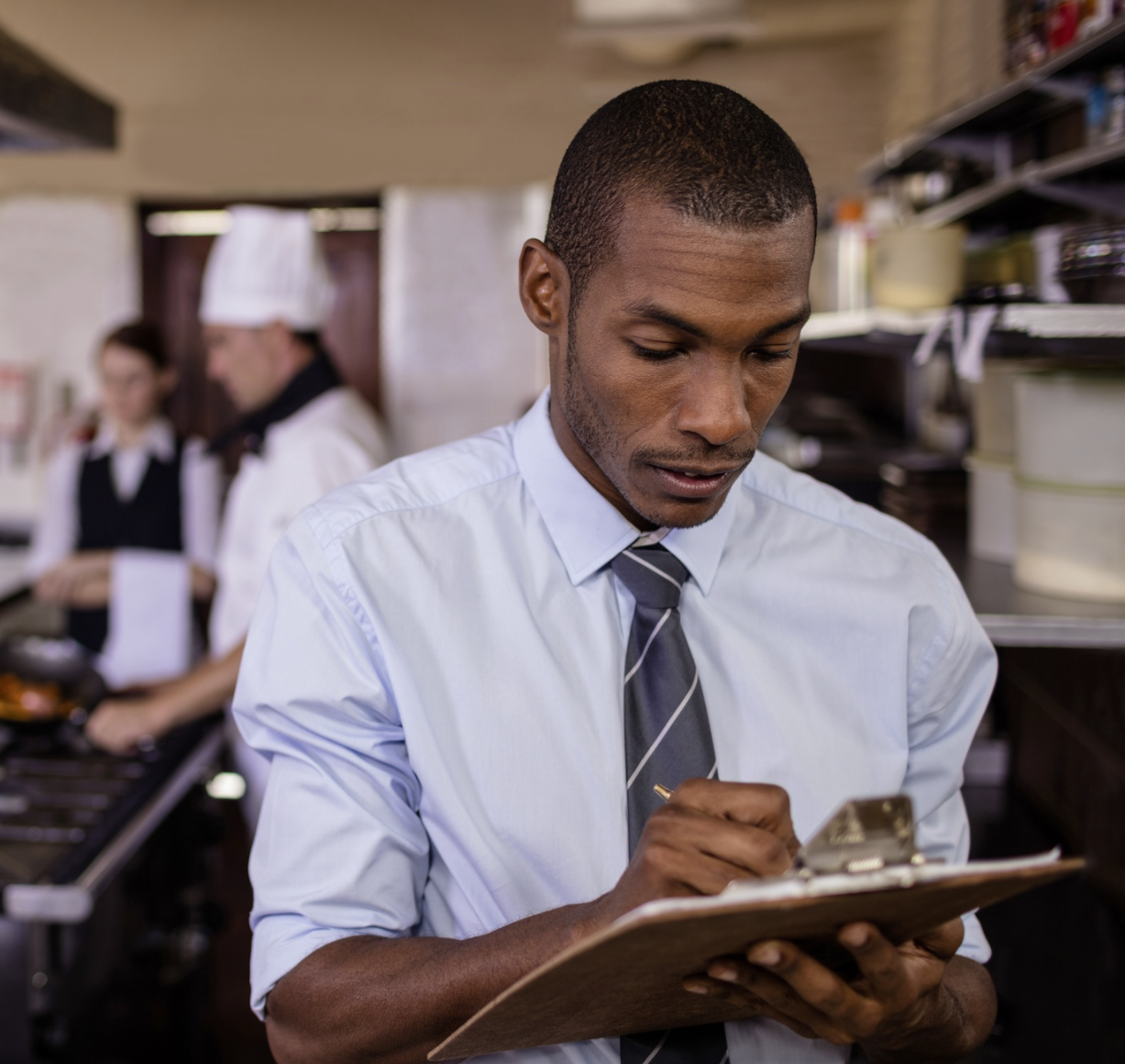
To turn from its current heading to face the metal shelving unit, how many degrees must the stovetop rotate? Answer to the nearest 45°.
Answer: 0° — it already faces it

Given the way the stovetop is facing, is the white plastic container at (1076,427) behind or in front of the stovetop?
in front

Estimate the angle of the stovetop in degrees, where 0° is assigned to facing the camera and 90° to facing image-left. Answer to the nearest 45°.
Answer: approximately 270°

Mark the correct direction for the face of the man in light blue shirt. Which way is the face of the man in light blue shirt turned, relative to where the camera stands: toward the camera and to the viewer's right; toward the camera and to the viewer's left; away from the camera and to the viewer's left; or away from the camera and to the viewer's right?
toward the camera and to the viewer's right

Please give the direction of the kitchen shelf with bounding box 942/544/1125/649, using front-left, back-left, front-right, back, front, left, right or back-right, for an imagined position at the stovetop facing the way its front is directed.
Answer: front-right

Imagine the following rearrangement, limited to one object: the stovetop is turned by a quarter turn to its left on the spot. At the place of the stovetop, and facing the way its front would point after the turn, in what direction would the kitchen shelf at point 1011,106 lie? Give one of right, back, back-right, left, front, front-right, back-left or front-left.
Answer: right

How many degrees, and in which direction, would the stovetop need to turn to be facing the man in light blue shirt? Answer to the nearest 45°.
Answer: approximately 90° to its right

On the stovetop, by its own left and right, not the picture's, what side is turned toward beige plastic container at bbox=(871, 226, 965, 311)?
front

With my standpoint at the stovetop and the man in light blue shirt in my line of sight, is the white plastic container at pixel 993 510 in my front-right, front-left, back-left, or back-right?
front-left
